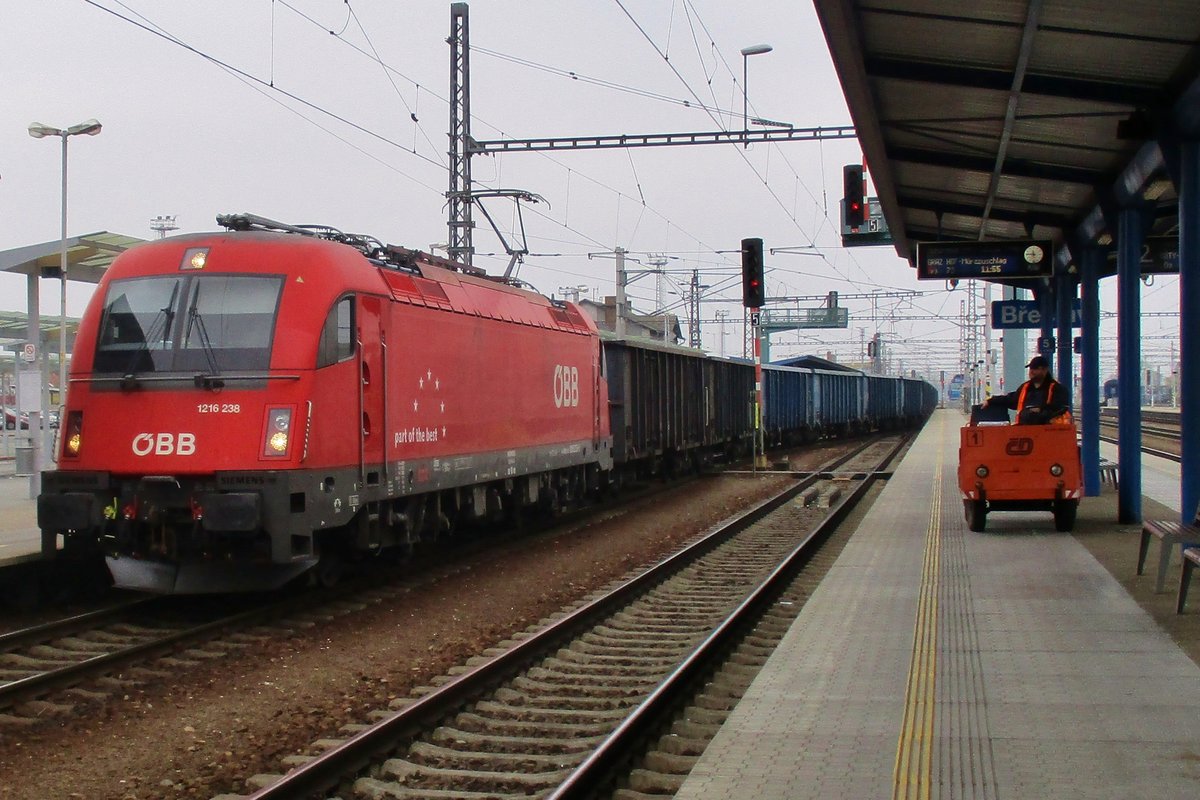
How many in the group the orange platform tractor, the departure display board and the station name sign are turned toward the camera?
3

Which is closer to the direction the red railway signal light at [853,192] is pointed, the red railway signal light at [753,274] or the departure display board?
the departure display board

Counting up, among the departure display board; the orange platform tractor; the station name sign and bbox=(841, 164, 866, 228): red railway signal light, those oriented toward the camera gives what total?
4

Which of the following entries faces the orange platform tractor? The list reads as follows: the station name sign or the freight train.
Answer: the station name sign

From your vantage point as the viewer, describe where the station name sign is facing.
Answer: facing the viewer

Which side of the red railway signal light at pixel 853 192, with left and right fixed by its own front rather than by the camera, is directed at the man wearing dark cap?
front

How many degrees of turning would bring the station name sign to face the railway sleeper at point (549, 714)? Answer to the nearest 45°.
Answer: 0° — it already faces it

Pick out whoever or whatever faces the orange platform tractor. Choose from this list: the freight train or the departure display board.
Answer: the departure display board

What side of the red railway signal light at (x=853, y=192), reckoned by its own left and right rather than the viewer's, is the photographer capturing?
front

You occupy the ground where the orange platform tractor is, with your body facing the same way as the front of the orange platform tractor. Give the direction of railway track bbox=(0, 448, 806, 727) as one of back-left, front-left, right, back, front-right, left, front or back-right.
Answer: front-right

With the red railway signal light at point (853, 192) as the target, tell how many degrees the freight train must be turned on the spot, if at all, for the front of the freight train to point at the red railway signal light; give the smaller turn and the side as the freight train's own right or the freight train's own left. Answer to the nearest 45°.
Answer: approximately 180°

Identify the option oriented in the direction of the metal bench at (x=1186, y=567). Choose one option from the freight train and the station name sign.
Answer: the station name sign

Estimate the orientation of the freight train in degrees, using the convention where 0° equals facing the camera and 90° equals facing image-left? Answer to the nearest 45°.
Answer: approximately 45°

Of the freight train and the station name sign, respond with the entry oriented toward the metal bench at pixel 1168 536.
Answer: the station name sign

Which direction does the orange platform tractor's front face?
toward the camera

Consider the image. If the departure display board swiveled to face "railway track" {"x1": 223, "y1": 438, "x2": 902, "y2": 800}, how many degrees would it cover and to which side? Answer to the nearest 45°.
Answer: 0° — it already faces it

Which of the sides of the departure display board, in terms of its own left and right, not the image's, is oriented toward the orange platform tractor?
front
